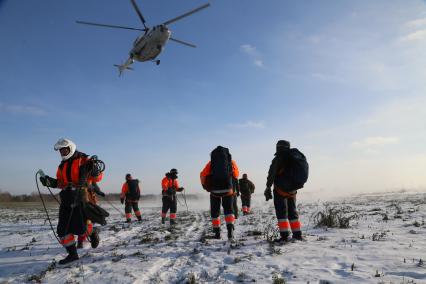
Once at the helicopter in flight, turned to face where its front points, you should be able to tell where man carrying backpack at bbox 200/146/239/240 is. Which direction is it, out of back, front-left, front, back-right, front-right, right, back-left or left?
front-right

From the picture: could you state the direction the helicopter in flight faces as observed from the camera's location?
facing the viewer and to the right of the viewer

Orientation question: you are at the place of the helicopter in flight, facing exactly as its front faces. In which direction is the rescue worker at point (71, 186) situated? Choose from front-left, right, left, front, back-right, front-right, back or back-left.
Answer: front-right

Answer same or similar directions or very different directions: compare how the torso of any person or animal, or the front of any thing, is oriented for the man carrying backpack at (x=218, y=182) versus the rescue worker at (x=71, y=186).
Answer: very different directions

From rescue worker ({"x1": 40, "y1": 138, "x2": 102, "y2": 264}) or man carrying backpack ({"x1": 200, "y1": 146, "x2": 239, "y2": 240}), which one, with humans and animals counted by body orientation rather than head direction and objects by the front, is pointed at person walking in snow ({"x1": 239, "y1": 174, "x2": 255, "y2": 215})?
the man carrying backpack

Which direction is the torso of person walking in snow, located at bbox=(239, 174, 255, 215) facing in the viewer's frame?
away from the camera

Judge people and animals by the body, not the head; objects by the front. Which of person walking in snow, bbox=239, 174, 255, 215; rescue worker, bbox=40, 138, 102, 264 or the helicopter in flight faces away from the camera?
the person walking in snow

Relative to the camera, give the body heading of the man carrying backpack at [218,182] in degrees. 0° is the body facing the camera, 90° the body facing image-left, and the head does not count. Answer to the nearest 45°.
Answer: approximately 180°

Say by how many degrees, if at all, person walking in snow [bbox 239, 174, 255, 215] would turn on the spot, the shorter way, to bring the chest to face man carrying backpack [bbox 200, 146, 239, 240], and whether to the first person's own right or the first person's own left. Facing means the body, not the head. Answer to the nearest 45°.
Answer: approximately 180°

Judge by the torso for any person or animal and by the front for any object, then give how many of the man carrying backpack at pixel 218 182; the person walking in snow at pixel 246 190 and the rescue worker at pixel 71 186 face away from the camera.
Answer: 2

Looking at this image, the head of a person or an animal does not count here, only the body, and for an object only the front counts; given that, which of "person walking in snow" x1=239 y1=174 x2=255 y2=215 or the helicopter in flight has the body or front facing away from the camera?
the person walking in snow

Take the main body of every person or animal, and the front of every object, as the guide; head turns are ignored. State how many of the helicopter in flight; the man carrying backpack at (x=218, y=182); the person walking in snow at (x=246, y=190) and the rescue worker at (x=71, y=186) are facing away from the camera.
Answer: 2
